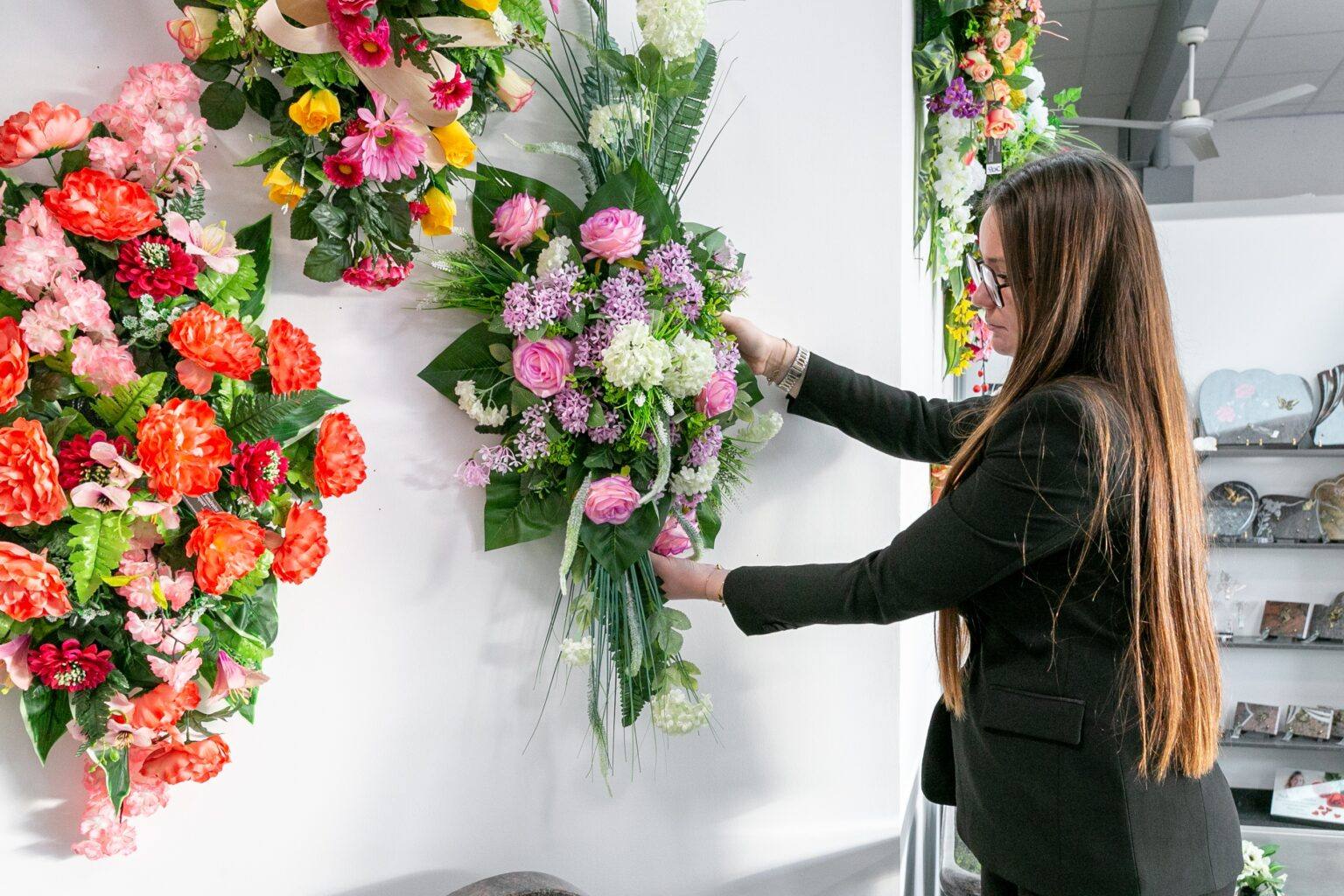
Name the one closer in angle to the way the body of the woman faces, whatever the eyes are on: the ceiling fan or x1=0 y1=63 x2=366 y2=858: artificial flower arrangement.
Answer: the artificial flower arrangement

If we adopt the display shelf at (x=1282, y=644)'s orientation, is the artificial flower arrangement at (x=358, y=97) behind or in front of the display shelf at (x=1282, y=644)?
in front

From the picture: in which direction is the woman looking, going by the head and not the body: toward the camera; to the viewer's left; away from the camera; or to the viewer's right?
to the viewer's left

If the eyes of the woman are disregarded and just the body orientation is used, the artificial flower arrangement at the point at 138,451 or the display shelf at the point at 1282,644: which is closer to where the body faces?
the artificial flower arrangement

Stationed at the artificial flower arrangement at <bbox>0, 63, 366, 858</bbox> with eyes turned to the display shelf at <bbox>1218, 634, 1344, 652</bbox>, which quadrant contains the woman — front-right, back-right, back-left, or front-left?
front-right

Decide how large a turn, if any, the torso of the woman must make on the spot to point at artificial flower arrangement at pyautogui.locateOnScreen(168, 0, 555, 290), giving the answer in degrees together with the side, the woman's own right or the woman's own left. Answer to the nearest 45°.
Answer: approximately 45° to the woman's own left

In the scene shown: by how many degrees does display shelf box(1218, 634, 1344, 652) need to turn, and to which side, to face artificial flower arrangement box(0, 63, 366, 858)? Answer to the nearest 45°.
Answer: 0° — it already faces it

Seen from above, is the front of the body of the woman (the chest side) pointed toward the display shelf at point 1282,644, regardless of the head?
no

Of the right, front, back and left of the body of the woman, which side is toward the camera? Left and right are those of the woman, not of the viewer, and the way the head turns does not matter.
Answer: left

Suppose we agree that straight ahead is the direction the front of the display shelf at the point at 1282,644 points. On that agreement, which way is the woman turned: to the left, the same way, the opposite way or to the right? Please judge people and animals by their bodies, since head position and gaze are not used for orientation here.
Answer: to the right

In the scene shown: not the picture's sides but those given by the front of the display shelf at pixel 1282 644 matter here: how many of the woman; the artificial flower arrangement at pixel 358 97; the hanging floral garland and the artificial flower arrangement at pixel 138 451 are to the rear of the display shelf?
0

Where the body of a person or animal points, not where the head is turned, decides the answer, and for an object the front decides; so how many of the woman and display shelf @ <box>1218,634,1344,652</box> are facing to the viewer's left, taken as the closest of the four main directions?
1

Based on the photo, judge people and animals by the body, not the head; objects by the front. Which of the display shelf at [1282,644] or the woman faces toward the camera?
the display shelf

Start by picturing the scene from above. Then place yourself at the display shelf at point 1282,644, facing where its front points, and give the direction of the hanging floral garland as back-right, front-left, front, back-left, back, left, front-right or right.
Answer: front

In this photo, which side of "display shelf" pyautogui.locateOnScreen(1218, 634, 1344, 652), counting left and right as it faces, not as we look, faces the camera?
front
